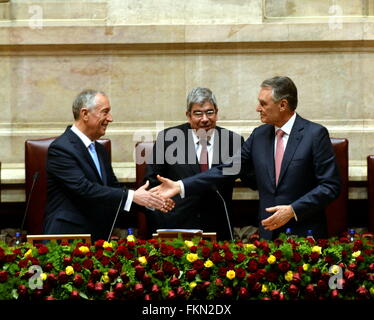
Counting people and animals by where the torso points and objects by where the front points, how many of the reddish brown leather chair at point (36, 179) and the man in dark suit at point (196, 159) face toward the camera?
2

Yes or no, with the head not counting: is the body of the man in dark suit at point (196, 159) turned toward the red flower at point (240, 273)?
yes

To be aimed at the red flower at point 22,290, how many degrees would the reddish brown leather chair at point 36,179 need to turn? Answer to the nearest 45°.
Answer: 0° — it already faces it

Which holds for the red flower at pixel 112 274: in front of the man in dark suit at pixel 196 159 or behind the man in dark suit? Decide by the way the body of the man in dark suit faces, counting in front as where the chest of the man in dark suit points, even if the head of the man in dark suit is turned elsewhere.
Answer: in front

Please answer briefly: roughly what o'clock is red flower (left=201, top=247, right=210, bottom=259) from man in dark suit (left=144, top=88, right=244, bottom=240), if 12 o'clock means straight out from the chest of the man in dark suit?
The red flower is roughly at 12 o'clock from the man in dark suit.

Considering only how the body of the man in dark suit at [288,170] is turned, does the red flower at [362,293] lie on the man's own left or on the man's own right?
on the man's own left

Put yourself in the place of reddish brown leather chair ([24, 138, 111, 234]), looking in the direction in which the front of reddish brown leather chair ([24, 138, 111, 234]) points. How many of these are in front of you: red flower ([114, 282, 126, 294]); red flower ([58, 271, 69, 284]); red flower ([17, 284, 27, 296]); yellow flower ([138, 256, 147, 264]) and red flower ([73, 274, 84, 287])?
5

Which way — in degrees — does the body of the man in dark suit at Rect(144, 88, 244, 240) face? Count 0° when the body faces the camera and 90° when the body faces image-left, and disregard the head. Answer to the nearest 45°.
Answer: approximately 0°

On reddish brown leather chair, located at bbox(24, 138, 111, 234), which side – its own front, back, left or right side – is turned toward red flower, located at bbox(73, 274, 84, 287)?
front

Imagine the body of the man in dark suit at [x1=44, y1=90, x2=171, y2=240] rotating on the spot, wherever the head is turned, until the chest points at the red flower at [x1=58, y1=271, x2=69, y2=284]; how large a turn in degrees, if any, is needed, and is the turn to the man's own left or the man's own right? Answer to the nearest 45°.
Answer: approximately 45° to the man's own right

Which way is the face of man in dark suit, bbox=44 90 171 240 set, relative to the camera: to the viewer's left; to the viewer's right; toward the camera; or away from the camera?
to the viewer's right

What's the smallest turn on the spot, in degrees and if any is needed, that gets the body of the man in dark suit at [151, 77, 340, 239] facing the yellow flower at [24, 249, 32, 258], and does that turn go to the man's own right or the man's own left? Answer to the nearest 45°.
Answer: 0° — they already face it

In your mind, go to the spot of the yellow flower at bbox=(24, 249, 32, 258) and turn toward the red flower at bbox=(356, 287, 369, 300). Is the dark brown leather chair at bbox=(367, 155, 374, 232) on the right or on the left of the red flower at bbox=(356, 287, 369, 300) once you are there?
left

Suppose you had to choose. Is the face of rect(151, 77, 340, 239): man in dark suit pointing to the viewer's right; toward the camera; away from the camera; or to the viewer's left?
to the viewer's left

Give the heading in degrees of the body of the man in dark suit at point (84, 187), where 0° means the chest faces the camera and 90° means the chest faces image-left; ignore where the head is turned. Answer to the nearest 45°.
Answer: approximately 315°

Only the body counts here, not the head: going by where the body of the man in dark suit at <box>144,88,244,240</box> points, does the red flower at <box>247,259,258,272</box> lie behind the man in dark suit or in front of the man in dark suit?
in front

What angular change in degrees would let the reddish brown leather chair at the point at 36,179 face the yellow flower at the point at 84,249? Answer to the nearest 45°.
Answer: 0° — it already faces it
